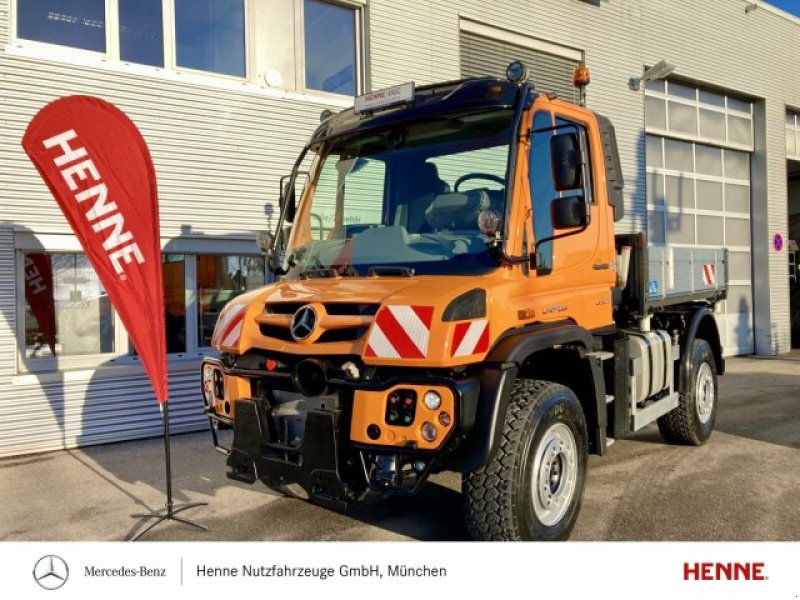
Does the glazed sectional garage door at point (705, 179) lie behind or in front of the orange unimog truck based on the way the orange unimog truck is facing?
behind

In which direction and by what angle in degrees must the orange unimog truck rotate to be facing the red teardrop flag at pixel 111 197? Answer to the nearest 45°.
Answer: approximately 45° to its right

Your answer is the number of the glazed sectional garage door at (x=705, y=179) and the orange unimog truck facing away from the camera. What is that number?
0

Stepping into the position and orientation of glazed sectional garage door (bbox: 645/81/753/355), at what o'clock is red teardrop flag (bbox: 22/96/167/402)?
The red teardrop flag is roughly at 2 o'clock from the glazed sectional garage door.

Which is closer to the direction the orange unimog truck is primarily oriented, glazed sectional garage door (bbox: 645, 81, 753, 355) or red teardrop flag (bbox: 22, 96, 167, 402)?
the red teardrop flag

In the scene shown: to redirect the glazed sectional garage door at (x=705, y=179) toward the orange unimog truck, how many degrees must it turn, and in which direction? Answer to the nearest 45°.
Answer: approximately 45° to its right

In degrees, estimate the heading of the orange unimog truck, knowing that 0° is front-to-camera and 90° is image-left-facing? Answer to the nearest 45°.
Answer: approximately 45°
